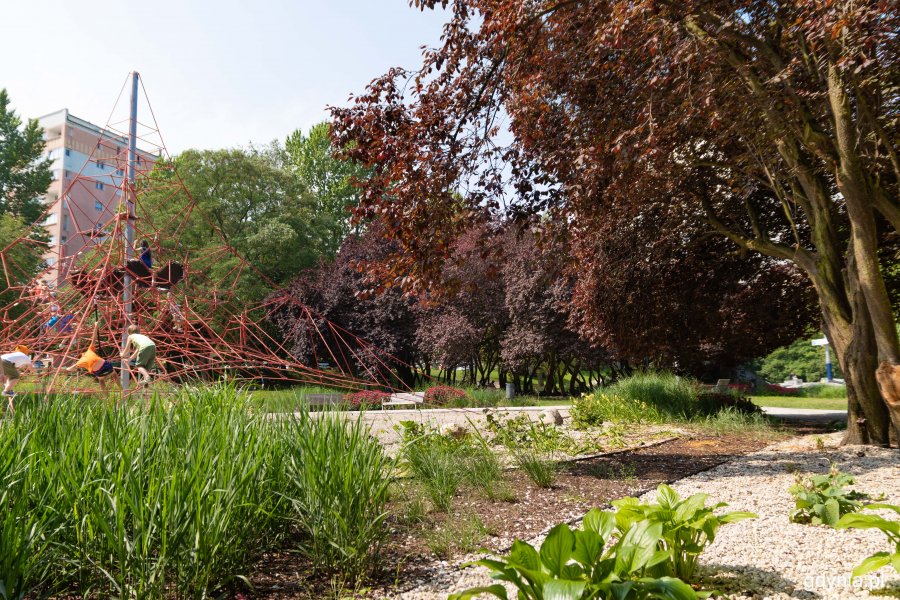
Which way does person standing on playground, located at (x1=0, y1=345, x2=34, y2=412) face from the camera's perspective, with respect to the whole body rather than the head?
to the viewer's right

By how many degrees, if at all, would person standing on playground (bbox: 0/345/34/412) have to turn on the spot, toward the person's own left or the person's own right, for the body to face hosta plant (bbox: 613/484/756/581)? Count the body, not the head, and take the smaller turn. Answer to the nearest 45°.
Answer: approximately 45° to the person's own right

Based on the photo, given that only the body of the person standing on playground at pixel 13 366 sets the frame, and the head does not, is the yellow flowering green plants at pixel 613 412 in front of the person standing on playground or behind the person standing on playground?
in front

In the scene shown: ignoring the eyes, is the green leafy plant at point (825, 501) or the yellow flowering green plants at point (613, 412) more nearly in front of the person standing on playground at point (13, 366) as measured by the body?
the yellow flowering green plants

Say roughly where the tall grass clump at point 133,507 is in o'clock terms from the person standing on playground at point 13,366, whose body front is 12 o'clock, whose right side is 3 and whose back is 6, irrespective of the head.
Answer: The tall grass clump is roughly at 3 o'clock from the person standing on playground.

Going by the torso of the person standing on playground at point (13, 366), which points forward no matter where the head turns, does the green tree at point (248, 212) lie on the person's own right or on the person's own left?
on the person's own left

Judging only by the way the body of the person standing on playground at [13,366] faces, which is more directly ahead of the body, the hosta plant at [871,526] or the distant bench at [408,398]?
the distant bench

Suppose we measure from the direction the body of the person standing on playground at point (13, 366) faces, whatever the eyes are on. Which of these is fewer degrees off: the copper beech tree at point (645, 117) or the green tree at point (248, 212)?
the copper beech tree

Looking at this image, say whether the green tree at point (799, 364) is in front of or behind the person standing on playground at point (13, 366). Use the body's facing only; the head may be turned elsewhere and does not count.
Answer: in front
